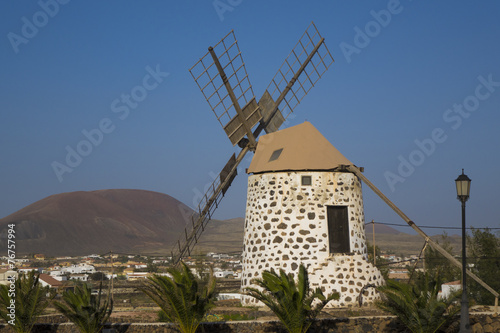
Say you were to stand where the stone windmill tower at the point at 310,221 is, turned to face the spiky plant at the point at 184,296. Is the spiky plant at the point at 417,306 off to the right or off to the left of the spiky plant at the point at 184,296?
left

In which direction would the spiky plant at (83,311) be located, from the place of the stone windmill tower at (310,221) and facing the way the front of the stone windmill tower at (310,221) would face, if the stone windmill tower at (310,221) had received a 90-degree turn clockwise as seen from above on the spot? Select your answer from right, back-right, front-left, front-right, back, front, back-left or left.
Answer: front

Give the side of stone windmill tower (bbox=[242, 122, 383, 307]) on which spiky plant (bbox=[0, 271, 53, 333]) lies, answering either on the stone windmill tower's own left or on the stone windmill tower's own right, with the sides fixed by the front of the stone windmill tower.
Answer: on the stone windmill tower's own right

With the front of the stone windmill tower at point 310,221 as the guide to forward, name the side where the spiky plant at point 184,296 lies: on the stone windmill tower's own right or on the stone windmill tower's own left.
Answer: on the stone windmill tower's own right
